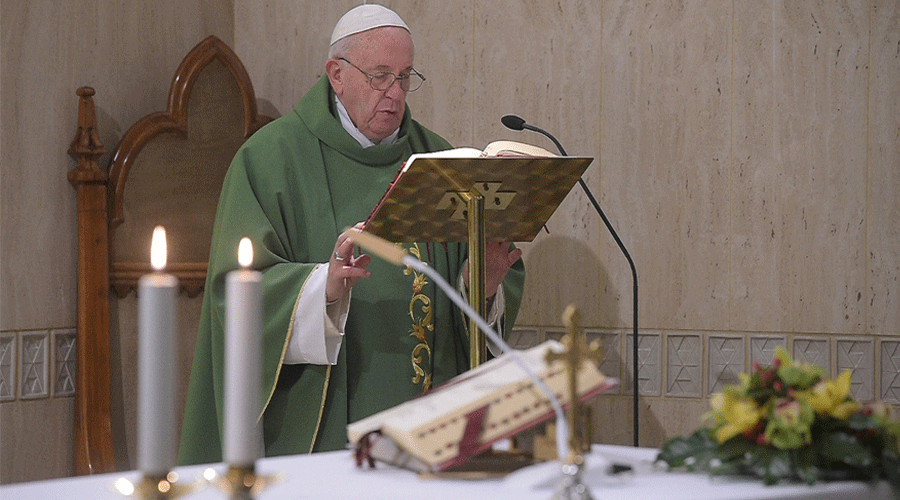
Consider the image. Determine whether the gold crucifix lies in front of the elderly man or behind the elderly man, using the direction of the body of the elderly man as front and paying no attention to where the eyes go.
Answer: in front

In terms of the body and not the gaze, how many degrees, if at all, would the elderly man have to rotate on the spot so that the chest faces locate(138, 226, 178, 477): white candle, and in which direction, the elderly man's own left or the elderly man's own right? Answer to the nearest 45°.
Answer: approximately 45° to the elderly man's own right

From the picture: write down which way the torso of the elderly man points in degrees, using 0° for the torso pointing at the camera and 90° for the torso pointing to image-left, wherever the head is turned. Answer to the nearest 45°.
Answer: approximately 315°

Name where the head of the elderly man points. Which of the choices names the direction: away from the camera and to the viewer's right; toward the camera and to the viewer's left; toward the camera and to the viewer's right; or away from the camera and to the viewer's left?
toward the camera and to the viewer's right

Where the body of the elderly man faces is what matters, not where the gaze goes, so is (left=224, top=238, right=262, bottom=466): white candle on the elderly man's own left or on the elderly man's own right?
on the elderly man's own right

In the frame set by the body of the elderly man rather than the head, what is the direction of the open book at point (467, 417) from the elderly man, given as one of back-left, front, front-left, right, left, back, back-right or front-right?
front-right

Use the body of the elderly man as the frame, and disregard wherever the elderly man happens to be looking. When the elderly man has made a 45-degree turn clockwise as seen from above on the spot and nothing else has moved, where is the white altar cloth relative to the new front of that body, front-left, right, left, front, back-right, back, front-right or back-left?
front

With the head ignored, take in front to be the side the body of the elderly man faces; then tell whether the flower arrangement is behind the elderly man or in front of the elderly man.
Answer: in front
